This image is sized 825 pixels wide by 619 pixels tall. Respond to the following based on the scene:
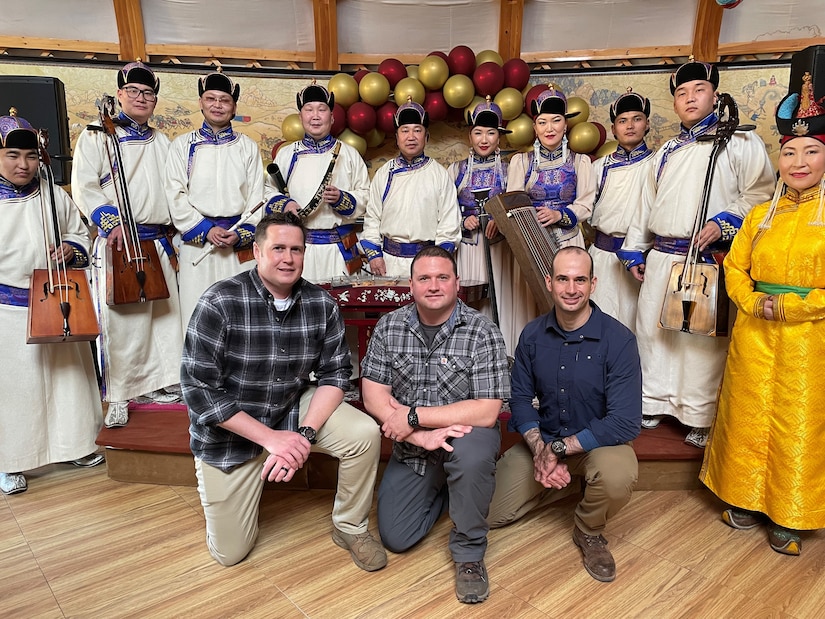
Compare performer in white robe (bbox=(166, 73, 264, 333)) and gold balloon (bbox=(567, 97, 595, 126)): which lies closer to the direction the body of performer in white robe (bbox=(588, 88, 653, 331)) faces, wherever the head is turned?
the performer in white robe

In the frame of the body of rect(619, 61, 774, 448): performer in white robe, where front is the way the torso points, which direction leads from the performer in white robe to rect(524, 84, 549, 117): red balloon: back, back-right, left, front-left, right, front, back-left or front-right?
right

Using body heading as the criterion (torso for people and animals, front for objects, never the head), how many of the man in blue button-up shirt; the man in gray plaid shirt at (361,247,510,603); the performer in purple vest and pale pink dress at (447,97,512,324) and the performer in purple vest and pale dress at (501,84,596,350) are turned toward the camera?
4

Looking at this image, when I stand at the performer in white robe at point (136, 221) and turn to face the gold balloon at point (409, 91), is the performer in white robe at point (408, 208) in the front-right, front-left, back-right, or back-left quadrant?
front-right

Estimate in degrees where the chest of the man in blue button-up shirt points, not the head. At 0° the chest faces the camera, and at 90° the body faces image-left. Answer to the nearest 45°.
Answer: approximately 0°

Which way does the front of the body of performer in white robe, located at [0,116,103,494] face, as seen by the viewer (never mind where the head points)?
toward the camera

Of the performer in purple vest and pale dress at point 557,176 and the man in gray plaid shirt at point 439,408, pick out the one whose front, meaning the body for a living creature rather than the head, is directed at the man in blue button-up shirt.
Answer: the performer in purple vest and pale dress

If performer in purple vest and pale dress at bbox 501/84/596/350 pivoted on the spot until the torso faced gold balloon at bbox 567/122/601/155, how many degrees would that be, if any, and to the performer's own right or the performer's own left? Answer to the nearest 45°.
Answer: approximately 180°

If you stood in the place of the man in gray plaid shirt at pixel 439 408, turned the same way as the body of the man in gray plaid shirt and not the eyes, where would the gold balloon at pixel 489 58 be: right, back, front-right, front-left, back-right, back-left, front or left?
back

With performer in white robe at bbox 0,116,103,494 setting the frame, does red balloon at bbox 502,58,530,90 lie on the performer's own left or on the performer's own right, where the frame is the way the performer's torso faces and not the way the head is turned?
on the performer's own left

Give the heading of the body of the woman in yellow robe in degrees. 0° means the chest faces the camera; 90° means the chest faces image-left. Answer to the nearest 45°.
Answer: approximately 0°

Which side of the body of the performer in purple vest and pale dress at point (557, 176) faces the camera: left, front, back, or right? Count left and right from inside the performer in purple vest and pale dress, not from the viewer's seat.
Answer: front

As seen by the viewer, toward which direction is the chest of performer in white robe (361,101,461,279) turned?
toward the camera

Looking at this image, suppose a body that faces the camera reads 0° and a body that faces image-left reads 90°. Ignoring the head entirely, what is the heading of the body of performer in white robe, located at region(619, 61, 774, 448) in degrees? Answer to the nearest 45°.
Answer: approximately 45°
